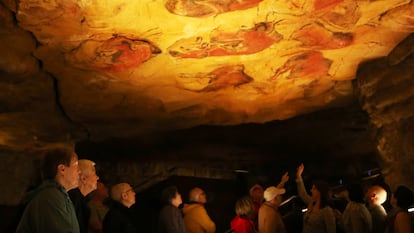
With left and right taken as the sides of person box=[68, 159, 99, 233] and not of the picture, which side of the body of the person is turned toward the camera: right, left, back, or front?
right

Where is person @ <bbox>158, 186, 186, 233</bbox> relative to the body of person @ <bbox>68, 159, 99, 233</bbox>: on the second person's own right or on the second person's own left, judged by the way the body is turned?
on the second person's own left

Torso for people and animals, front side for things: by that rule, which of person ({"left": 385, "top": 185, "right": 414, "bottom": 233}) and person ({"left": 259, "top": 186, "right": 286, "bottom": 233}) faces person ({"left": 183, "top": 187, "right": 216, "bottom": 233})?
person ({"left": 385, "top": 185, "right": 414, "bottom": 233})

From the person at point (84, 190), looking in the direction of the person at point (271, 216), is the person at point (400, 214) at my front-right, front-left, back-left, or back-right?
front-right

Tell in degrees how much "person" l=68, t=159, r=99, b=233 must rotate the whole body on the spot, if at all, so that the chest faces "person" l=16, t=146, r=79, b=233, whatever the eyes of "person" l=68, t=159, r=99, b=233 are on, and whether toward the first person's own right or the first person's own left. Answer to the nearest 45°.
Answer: approximately 90° to the first person's own right

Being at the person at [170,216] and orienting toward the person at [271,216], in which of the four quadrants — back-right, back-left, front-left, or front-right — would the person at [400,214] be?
front-right

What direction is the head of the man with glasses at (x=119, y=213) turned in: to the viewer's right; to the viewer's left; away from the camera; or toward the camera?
to the viewer's right

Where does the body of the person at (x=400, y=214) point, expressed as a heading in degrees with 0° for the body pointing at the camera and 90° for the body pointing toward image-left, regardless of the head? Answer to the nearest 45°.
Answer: approximately 90°

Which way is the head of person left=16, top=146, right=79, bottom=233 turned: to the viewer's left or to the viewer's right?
to the viewer's right

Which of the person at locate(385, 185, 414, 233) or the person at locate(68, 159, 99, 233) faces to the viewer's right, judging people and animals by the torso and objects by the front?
the person at locate(68, 159, 99, 233)

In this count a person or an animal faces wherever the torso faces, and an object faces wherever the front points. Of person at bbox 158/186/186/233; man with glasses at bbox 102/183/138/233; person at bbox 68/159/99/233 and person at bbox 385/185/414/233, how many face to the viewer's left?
1
